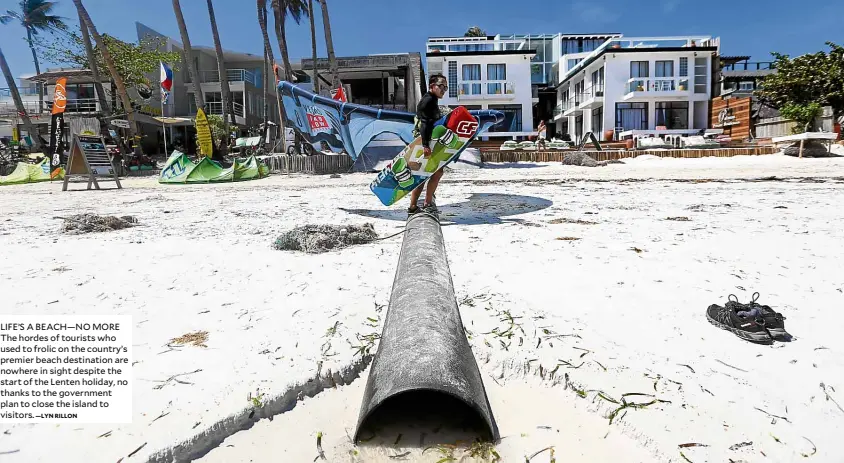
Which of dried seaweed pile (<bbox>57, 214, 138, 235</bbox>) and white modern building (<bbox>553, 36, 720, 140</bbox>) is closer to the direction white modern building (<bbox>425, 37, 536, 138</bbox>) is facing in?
the dried seaweed pile

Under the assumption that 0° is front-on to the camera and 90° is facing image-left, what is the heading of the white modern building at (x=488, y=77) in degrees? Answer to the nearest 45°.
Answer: approximately 0°

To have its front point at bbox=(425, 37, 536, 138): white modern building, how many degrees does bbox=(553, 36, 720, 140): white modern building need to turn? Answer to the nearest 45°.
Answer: approximately 90° to its right

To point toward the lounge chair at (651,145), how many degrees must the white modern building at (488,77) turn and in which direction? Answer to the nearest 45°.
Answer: approximately 45° to its left

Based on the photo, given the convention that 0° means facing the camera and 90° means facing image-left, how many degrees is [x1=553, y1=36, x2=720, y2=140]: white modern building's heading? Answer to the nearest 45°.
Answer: approximately 0°

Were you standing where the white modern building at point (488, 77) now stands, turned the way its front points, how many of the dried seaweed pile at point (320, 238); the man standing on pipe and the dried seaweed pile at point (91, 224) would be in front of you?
3

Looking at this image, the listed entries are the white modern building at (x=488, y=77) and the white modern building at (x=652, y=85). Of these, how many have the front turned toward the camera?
2

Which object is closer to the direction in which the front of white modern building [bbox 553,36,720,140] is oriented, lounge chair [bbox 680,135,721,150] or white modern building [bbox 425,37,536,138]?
the lounge chair

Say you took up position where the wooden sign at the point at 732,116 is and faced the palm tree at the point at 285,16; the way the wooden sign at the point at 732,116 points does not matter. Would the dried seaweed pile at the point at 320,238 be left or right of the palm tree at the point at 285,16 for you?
left

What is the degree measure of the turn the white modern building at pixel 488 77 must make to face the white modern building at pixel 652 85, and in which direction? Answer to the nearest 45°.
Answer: approximately 90° to its left

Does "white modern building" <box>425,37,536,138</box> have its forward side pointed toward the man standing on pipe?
yes

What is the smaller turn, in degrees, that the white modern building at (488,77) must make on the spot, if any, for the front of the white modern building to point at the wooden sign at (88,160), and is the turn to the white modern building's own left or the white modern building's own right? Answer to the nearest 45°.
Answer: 0° — it already faces it
